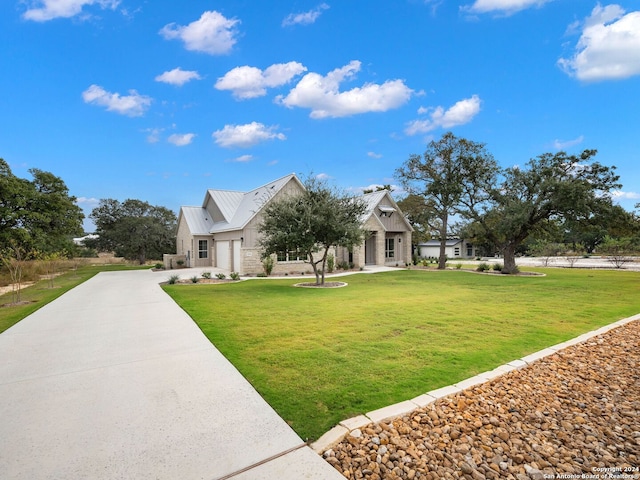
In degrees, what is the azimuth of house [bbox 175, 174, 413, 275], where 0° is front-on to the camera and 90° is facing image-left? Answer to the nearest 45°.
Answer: approximately 315°

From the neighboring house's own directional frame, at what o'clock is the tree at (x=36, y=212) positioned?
The tree is roughly at 1 o'clock from the neighboring house.

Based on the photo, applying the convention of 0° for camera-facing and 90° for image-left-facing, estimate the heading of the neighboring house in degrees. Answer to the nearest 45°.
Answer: approximately 0°

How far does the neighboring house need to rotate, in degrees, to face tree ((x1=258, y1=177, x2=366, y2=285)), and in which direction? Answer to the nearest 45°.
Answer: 0° — it already faces it

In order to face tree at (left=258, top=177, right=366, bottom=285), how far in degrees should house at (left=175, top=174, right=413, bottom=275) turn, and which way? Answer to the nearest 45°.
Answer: approximately 45° to its right

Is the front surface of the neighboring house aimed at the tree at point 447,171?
yes
